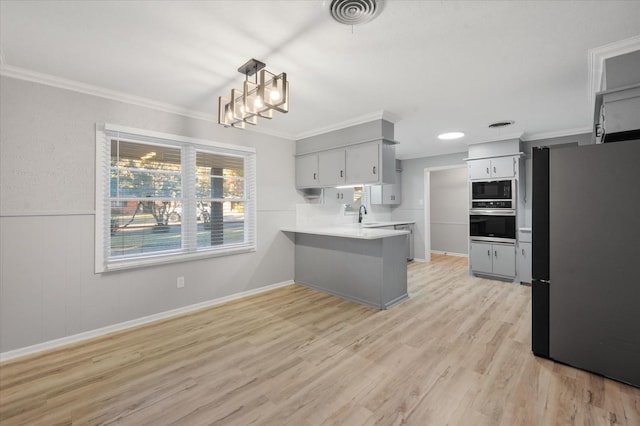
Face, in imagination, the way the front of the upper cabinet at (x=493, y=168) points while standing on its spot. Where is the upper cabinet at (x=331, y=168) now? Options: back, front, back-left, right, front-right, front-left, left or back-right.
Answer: front-right

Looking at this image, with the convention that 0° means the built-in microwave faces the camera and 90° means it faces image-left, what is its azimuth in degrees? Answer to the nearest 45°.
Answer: approximately 0°

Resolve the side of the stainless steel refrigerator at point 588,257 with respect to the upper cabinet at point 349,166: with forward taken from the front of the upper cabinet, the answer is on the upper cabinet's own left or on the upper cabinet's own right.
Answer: on the upper cabinet's own left

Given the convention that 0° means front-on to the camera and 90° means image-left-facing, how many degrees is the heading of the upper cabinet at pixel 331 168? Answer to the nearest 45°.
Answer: approximately 45°

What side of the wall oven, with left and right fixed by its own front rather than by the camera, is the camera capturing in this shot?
front

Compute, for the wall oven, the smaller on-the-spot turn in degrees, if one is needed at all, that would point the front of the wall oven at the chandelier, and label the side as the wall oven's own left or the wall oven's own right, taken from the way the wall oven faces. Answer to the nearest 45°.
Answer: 0° — it already faces it

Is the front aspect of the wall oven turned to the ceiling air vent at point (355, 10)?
yes

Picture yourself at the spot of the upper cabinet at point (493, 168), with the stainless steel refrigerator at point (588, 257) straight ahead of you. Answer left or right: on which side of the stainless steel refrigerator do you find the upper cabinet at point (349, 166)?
right

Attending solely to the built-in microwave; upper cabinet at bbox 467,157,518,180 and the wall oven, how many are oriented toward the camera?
3

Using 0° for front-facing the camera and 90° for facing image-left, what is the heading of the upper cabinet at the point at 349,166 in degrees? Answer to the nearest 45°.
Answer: approximately 45°

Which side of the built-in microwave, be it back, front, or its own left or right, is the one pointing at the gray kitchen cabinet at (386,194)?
right
